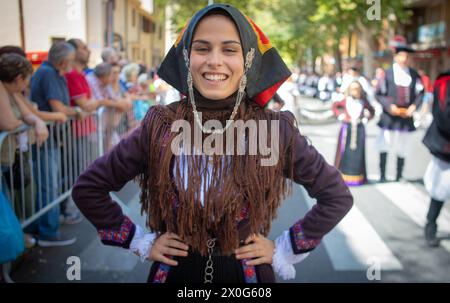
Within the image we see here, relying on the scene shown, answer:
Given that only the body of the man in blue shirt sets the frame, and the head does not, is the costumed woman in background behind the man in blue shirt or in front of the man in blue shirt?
in front

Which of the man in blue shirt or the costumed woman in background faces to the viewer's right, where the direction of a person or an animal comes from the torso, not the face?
the man in blue shirt

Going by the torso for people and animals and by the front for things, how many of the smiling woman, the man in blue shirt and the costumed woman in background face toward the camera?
2

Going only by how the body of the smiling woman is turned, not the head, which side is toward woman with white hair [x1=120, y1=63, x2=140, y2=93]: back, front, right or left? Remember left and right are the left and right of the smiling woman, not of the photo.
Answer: back

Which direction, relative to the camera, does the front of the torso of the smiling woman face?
toward the camera

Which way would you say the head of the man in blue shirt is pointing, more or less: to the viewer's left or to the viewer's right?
to the viewer's right

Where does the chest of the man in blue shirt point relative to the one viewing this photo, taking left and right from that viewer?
facing to the right of the viewer

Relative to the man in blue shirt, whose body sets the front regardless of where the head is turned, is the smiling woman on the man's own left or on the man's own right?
on the man's own right

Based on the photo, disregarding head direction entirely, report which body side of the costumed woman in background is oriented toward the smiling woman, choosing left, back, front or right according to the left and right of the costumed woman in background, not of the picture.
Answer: front

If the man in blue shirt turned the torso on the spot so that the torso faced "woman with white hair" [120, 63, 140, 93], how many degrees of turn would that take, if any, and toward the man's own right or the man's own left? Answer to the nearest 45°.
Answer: approximately 90° to the man's own left

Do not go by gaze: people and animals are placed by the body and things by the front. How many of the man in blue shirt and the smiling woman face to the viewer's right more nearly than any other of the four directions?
1

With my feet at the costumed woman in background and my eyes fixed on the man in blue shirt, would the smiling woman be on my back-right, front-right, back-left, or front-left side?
front-left

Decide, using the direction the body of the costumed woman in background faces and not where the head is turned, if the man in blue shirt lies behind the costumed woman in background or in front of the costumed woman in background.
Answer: in front

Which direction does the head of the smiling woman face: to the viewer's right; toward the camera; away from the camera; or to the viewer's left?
toward the camera

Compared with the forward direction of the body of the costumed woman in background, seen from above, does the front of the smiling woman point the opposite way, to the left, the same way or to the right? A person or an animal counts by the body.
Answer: the same way

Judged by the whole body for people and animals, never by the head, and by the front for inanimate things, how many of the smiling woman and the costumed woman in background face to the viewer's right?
0

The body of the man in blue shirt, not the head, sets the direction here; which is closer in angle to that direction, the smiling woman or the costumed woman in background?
the costumed woman in background

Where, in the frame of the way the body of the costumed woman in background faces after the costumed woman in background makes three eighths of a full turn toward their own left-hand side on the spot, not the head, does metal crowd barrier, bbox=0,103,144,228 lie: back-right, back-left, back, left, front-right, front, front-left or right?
back

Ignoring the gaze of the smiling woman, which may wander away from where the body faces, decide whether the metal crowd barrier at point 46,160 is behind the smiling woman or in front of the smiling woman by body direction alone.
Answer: behind

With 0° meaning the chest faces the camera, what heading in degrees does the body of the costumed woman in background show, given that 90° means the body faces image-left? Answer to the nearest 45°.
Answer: approximately 0°
